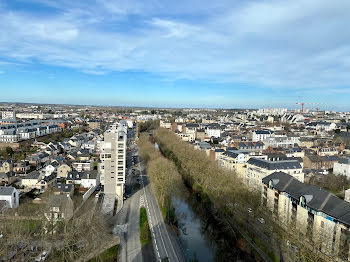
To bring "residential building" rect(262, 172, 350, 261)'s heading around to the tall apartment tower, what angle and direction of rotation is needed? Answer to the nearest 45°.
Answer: approximately 45° to its right

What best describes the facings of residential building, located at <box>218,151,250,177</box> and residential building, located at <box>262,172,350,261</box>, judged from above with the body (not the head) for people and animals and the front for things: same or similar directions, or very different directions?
same or similar directions

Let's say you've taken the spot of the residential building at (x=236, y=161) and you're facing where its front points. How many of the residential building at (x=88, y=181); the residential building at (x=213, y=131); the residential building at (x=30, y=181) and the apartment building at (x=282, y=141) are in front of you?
2

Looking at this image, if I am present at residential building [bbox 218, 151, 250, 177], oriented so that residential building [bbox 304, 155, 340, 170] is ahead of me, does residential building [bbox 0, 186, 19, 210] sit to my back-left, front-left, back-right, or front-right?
back-right

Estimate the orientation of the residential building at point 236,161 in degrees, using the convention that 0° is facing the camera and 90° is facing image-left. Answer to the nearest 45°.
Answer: approximately 45°

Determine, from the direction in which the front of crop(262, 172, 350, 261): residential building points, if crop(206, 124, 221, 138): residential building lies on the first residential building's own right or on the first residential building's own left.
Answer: on the first residential building's own right

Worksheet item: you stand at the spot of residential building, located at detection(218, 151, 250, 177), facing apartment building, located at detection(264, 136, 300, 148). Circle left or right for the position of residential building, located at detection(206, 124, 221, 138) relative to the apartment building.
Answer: left

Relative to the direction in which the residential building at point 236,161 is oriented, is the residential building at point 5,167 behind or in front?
in front

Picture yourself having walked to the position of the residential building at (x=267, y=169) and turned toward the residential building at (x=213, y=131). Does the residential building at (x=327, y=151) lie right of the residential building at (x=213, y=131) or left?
right

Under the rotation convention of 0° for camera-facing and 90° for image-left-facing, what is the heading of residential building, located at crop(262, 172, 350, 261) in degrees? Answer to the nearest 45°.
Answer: approximately 45°

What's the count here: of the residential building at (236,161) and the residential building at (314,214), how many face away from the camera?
0

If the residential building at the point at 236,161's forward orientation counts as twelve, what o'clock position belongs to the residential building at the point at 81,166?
the residential building at the point at 81,166 is roughly at 1 o'clock from the residential building at the point at 236,161.

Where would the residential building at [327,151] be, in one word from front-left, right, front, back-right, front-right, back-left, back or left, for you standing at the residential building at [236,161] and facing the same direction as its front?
back

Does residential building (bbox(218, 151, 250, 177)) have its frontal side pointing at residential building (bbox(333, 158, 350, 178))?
no

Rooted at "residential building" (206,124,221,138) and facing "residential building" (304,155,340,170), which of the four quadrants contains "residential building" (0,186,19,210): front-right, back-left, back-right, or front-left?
front-right
